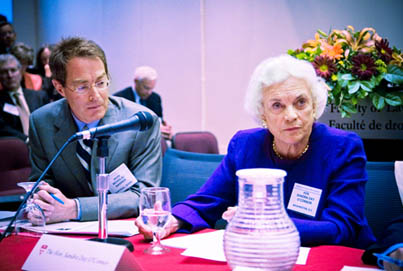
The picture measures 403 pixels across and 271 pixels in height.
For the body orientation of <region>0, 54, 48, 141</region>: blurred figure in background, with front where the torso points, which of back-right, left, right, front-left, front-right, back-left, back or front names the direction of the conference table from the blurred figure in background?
front

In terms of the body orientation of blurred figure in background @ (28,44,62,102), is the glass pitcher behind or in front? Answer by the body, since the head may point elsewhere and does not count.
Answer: in front

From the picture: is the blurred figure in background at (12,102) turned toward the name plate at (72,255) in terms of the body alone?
yes

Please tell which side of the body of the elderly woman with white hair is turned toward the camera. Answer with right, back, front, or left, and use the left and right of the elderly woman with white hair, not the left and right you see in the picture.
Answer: front

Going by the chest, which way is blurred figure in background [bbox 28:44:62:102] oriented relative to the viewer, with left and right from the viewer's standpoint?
facing the viewer and to the right of the viewer

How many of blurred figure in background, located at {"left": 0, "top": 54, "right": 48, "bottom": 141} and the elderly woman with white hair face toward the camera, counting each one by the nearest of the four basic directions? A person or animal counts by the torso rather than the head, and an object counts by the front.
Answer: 2

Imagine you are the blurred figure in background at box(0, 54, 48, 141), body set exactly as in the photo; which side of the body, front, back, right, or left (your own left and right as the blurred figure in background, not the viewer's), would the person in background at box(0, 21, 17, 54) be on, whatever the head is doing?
back

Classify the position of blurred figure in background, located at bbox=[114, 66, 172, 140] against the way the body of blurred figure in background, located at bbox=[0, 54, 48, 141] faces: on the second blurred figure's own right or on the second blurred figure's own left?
on the second blurred figure's own left

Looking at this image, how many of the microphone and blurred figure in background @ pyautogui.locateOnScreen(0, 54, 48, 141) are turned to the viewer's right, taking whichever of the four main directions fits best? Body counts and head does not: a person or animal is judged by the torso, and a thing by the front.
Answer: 1

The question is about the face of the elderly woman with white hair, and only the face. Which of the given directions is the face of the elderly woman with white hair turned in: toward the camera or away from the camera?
toward the camera

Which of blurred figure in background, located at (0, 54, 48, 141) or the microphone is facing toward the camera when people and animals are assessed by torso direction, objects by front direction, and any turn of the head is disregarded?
the blurred figure in background

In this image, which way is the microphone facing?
to the viewer's right
